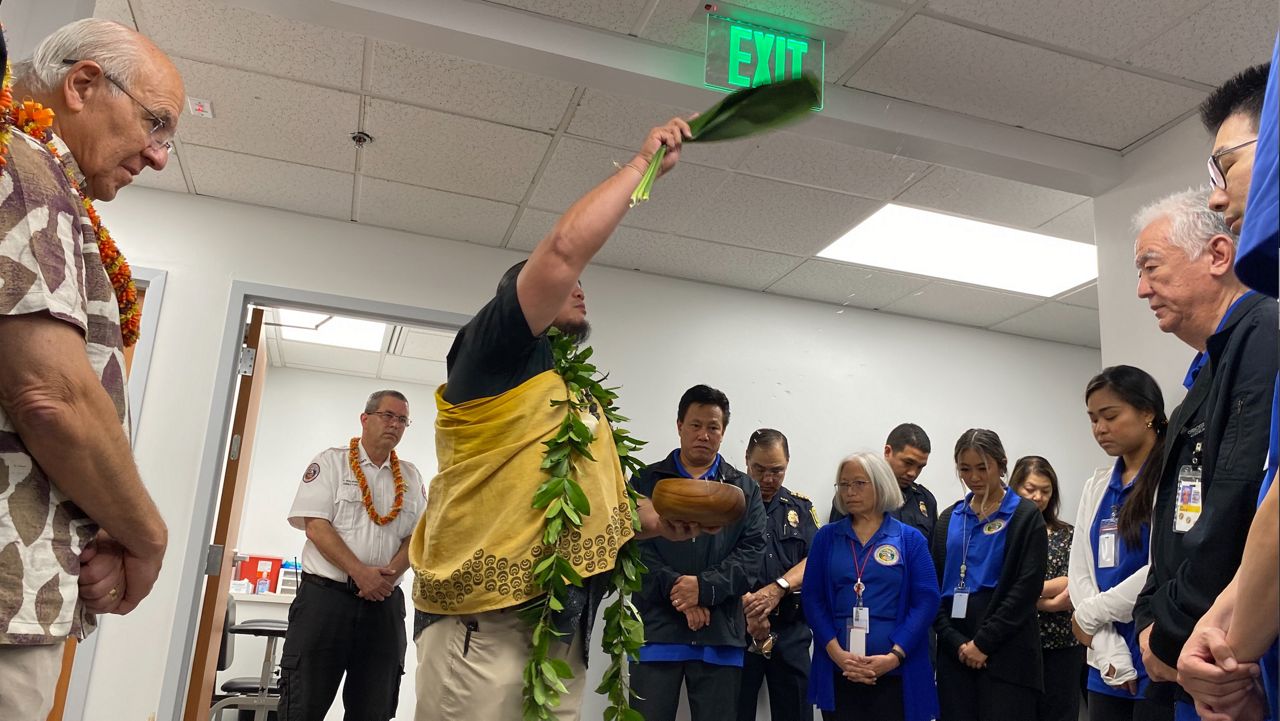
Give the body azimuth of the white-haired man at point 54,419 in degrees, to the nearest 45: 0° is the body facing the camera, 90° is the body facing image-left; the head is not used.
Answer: approximately 270°

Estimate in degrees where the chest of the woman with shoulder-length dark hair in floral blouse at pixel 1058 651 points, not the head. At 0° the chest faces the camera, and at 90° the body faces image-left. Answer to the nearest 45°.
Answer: approximately 45°

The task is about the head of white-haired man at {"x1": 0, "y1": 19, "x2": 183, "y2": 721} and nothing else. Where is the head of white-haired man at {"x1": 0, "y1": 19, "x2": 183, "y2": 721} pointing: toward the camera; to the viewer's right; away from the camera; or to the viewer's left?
to the viewer's right

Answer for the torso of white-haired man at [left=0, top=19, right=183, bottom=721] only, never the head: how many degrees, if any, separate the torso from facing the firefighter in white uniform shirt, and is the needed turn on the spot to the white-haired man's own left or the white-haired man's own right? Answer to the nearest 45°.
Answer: approximately 90° to the white-haired man's own left
